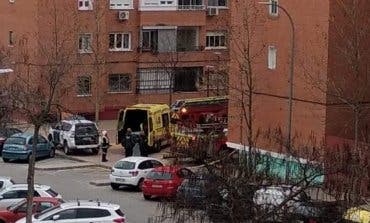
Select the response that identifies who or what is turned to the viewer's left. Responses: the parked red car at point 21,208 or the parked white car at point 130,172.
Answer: the parked red car

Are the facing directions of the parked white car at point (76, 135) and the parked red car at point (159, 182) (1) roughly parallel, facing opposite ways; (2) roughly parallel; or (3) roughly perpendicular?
roughly perpendicular

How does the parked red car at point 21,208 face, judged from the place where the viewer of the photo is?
facing to the left of the viewer

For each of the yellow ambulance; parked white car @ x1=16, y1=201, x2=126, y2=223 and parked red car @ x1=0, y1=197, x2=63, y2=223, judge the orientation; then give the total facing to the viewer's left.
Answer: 2

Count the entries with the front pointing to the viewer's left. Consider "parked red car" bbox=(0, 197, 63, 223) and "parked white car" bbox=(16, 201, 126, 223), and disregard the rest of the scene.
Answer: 2

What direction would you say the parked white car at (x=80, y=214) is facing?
to the viewer's left
